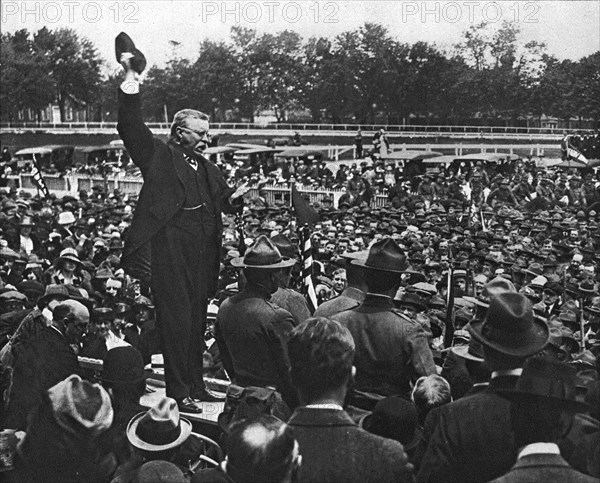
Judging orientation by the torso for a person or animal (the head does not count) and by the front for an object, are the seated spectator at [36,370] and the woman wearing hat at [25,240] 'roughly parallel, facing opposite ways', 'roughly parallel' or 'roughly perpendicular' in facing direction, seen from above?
roughly perpendicular

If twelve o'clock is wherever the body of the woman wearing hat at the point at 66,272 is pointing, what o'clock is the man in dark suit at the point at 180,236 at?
The man in dark suit is roughly at 12 o'clock from the woman wearing hat.

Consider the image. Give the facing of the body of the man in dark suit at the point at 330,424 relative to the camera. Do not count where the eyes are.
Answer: away from the camera

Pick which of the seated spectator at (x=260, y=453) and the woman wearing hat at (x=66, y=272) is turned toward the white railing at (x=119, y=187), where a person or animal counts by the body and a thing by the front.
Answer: the seated spectator

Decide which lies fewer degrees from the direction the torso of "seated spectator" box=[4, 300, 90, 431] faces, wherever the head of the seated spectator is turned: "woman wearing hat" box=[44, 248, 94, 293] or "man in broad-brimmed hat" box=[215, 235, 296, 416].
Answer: the man in broad-brimmed hat

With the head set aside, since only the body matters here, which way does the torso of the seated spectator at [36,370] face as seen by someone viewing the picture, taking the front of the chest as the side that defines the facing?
to the viewer's right

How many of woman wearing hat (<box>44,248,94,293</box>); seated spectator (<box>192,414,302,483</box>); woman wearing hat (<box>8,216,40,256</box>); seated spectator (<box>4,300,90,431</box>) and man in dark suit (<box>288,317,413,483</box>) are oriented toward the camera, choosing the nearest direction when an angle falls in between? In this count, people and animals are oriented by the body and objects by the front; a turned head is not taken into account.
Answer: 2

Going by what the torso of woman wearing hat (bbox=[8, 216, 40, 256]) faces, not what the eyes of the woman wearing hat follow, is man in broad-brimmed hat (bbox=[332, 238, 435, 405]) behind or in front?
in front

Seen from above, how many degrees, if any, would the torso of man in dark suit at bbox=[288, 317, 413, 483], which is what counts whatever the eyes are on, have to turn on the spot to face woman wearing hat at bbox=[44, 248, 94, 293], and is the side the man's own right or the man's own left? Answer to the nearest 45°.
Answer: approximately 45° to the man's own left

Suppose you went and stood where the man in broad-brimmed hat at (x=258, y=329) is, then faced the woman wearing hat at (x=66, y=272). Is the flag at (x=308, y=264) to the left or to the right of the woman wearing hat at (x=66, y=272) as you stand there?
right

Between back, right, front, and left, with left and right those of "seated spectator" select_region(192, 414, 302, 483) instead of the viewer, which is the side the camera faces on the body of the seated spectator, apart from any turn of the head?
back

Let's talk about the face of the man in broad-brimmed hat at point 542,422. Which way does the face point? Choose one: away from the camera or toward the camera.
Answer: away from the camera

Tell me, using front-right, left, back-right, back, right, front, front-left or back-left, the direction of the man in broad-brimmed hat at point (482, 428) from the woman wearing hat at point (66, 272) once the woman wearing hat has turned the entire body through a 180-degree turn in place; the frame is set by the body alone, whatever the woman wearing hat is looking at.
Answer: back

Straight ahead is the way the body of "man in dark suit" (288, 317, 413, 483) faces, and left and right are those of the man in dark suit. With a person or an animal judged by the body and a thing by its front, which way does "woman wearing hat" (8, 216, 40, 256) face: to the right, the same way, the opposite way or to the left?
the opposite way

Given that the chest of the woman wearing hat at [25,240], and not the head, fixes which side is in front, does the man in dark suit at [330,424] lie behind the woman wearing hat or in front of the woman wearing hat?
in front

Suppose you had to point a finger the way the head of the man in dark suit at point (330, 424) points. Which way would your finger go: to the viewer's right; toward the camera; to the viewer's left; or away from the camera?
away from the camera

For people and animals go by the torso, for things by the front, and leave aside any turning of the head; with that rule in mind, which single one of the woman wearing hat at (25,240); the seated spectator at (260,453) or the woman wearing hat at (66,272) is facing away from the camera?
the seated spectator

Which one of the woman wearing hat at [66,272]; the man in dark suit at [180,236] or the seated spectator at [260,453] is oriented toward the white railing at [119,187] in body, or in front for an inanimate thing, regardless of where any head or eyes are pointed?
the seated spectator

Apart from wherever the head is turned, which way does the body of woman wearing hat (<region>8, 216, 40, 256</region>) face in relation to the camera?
toward the camera

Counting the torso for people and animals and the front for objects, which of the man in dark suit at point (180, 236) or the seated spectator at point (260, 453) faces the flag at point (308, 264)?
the seated spectator

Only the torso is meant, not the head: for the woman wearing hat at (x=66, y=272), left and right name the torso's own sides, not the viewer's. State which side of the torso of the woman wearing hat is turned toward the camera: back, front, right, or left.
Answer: front
